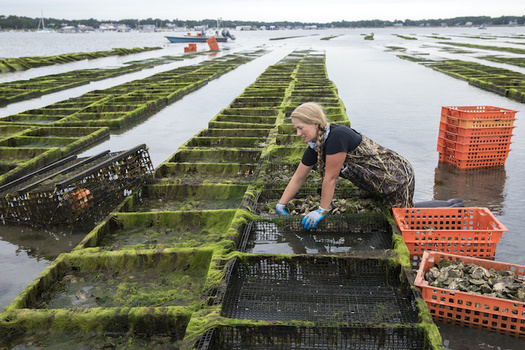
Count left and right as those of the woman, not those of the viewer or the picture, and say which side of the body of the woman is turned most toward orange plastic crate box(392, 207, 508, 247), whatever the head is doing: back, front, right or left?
back

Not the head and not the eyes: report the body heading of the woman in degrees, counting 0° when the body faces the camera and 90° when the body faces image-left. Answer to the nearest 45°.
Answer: approximately 90°

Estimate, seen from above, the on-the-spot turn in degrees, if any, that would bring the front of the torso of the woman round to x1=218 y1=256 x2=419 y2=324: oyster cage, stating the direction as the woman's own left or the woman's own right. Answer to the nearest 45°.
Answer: approximately 90° to the woman's own left

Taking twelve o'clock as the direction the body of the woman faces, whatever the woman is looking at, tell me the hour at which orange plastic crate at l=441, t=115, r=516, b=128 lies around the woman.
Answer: The orange plastic crate is roughly at 4 o'clock from the woman.

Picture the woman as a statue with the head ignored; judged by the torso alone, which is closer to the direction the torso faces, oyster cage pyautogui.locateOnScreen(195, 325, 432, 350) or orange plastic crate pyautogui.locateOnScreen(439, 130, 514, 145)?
the oyster cage

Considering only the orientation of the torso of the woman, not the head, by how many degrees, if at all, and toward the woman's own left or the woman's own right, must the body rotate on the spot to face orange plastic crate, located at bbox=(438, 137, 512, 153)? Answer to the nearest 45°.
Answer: approximately 135° to the woman's own right

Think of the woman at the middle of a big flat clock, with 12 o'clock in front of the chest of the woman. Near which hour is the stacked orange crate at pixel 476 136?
The stacked orange crate is roughly at 4 o'clock from the woman.

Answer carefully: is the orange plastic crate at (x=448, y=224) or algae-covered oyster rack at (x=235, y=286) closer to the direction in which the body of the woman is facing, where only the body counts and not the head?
the algae-covered oyster rack
